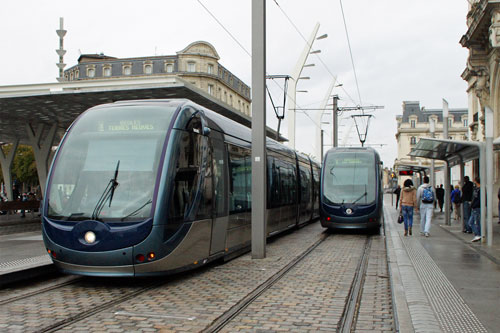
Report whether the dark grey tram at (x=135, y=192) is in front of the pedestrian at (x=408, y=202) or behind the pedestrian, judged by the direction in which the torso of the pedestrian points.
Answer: behind

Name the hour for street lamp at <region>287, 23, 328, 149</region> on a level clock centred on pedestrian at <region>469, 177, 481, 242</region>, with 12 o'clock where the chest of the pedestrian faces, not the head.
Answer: The street lamp is roughly at 2 o'clock from the pedestrian.

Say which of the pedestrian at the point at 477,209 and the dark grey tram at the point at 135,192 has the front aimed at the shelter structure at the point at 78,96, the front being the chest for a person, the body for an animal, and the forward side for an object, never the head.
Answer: the pedestrian

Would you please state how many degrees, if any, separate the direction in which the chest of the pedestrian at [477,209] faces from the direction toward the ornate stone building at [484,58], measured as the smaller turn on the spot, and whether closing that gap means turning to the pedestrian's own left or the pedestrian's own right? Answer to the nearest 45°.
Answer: approximately 90° to the pedestrian's own right

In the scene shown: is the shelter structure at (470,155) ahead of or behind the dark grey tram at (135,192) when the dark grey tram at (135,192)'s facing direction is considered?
behind

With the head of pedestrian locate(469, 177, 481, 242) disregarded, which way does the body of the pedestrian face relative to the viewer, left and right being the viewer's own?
facing to the left of the viewer

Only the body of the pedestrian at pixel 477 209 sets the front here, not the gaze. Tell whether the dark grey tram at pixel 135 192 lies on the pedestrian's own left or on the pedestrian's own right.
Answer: on the pedestrian's own left

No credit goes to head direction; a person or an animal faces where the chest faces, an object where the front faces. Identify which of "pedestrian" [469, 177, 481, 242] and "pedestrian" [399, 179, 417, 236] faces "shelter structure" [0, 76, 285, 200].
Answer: "pedestrian" [469, 177, 481, 242]

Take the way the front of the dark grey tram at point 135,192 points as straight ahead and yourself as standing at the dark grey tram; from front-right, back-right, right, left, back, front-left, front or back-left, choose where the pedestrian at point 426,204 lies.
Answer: back

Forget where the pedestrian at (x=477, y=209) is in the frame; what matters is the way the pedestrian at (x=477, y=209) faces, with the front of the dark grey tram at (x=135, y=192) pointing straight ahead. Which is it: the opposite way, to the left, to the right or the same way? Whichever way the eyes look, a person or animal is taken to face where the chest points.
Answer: to the right

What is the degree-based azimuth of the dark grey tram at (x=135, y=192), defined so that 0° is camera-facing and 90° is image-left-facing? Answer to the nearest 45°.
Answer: approximately 45°
